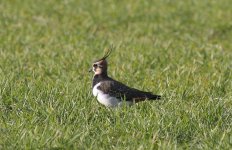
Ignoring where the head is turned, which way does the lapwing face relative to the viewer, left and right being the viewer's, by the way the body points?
facing to the left of the viewer
